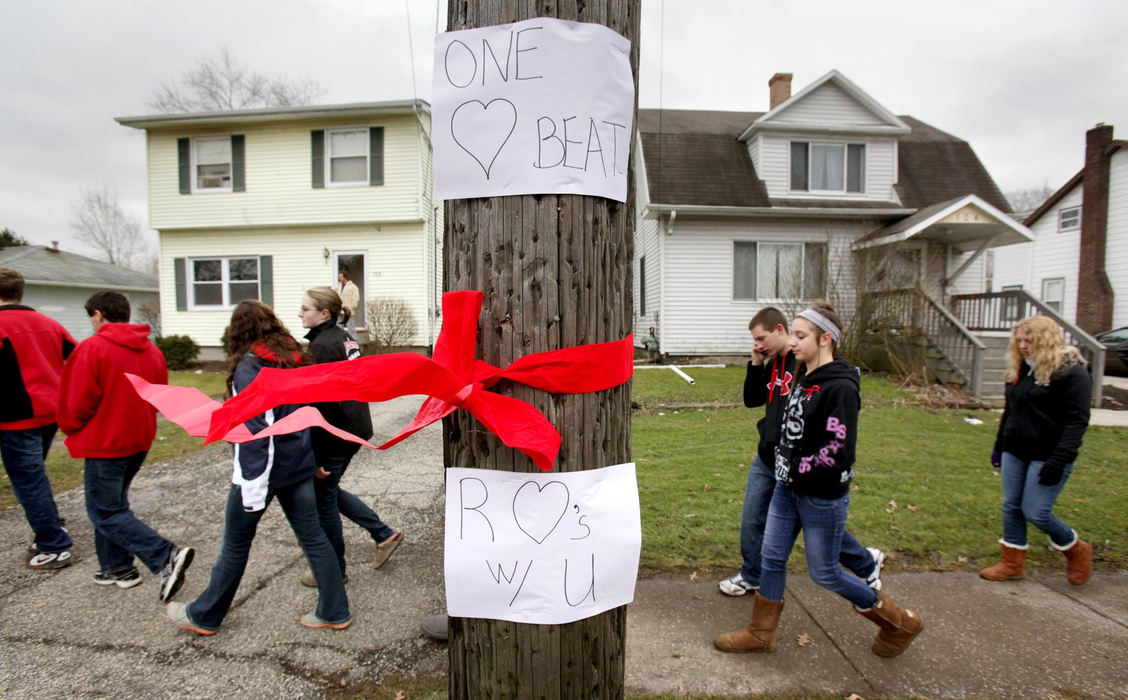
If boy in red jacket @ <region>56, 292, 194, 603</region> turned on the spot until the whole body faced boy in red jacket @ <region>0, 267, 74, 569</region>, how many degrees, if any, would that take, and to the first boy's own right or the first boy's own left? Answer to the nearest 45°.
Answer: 0° — they already face them

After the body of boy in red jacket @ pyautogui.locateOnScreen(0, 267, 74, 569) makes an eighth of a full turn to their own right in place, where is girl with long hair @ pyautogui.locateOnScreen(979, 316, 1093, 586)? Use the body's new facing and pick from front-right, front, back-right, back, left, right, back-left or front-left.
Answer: back-right

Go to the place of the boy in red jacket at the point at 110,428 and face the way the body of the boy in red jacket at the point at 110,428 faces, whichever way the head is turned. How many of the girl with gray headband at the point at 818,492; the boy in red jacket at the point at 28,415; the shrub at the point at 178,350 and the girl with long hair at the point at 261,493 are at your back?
2

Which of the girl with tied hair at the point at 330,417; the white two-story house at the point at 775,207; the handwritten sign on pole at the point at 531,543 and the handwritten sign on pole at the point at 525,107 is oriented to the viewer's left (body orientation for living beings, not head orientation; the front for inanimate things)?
the girl with tied hair

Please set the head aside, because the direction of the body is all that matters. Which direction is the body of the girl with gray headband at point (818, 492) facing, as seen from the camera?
to the viewer's left

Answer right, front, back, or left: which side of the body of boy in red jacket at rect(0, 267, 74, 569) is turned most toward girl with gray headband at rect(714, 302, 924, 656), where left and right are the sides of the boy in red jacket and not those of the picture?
back

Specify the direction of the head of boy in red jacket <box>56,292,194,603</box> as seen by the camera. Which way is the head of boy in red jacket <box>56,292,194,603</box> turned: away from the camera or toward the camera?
away from the camera

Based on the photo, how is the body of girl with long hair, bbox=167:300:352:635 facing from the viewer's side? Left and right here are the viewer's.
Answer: facing to the left of the viewer

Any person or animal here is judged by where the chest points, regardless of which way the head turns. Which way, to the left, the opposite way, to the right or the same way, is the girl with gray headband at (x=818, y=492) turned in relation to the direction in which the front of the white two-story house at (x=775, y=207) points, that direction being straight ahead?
to the right

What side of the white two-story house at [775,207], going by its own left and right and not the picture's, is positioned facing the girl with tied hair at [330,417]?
front

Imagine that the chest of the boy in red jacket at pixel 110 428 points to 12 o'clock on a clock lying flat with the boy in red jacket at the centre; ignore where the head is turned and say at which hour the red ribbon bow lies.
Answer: The red ribbon bow is roughly at 7 o'clock from the boy in red jacket.

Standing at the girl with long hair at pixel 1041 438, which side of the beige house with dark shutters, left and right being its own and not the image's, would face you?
front

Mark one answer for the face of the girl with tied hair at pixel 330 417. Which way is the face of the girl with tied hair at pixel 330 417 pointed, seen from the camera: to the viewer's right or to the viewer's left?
to the viewer's left

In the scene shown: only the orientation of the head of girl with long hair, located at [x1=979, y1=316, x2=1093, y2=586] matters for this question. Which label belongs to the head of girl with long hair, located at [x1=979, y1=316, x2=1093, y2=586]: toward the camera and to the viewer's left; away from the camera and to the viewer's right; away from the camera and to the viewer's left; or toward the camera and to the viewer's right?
toward the camera and to the viewer's left

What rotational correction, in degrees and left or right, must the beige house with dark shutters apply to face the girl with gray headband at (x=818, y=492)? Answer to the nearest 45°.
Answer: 0° — it already faces them
